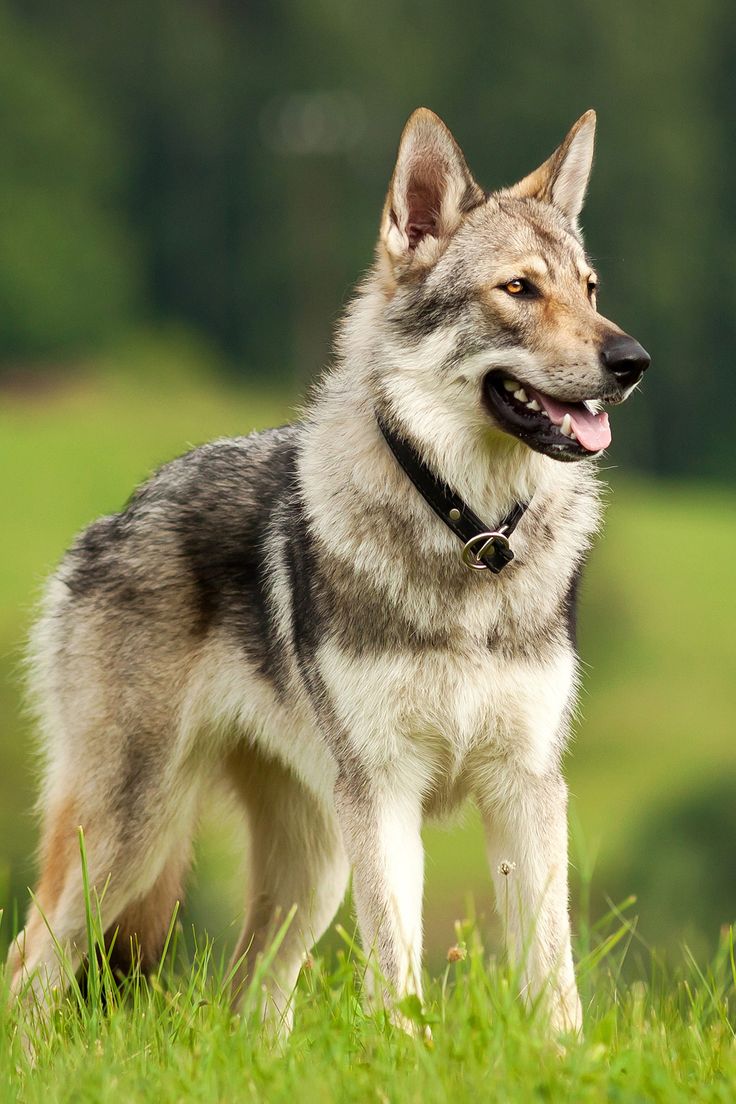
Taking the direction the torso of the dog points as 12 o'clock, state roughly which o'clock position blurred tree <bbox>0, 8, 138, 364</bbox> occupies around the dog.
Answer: The blurred tree is roughly at 7 o'clock from the dog.

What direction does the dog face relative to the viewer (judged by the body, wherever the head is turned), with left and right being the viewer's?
facing the viewer and to the right of the viewer
